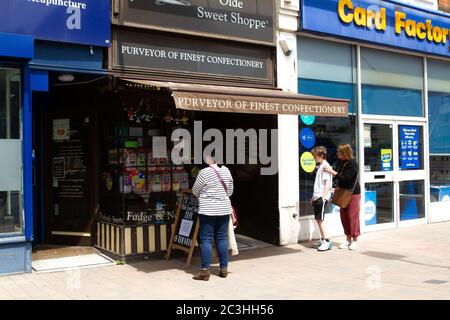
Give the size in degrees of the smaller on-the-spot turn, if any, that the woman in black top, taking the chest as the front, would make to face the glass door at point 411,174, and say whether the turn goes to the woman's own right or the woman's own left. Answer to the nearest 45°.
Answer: approximately 135° to the woman's own right

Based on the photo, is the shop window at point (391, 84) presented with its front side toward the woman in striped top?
no

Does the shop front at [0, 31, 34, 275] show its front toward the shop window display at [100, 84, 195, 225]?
no

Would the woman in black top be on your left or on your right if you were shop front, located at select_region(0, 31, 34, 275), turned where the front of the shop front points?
on your left

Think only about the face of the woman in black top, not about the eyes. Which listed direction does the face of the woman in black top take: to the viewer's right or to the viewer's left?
to the viewer's left

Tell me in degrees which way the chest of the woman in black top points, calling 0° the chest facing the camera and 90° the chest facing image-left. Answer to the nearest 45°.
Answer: approximately 90°

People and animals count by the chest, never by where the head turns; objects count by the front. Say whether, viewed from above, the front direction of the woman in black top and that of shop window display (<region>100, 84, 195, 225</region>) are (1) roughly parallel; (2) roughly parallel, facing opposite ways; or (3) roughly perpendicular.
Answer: roughly perpendicular

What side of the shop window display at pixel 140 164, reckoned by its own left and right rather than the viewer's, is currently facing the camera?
front

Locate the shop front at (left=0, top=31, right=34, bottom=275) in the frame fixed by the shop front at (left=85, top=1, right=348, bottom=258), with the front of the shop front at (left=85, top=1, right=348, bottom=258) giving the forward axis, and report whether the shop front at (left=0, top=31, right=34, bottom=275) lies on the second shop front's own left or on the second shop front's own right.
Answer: on the second shop front's own right

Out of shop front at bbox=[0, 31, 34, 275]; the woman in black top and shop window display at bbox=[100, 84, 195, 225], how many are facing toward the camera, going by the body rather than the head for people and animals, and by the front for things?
2

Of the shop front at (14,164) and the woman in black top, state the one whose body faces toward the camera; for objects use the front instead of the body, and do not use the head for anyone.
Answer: the shop front

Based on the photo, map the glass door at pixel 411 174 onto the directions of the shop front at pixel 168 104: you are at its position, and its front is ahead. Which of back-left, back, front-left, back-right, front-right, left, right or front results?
left

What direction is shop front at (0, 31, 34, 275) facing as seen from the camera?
toward the camera

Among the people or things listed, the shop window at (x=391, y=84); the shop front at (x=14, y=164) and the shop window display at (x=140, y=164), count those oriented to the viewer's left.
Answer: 0

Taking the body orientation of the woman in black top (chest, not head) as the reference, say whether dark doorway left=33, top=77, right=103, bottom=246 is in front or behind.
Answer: in front

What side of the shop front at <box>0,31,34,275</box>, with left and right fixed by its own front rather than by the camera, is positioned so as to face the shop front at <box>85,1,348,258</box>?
left

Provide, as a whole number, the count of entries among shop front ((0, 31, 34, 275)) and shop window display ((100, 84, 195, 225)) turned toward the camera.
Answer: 2
